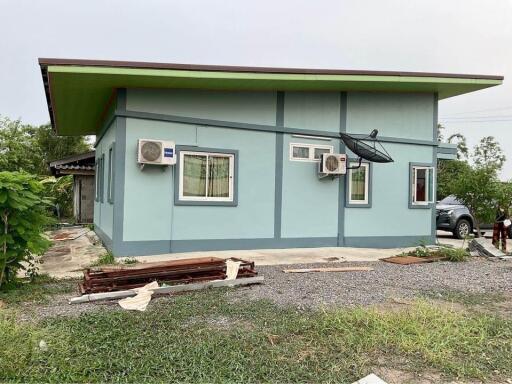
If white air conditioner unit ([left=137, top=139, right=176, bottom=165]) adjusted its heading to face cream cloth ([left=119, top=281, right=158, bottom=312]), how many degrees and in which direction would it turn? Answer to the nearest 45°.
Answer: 0° — it already faces it

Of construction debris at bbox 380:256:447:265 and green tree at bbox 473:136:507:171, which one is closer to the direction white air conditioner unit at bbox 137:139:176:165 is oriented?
the construction debris

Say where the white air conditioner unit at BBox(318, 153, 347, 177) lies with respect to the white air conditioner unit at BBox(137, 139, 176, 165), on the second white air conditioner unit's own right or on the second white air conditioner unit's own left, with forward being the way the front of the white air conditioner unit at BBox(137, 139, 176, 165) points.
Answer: on the second white air conditioner unit's own left

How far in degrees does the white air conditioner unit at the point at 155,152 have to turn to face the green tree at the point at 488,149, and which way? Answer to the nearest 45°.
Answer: approximately 135° to its left

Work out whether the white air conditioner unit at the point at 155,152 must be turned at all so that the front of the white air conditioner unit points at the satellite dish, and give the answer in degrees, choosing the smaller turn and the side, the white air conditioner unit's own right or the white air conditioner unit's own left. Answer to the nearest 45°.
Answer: approximately 90° to the white air conditioner unit's own left

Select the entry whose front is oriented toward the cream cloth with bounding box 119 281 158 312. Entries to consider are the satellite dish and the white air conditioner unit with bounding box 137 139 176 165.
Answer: the white air conditioner unit

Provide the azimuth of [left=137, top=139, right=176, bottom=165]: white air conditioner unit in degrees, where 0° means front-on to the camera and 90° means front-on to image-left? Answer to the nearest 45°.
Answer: approximately 0°
